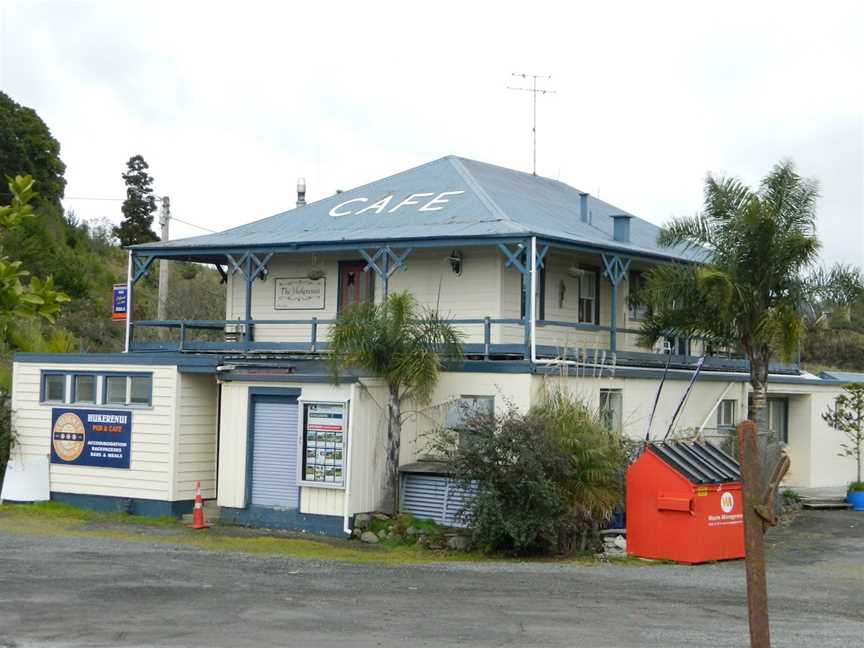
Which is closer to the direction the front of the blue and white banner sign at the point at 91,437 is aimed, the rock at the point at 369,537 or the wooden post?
the wooden post

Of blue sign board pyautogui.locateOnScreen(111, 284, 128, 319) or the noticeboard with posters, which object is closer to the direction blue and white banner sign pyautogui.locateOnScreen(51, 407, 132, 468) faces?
the noticeboard with posters

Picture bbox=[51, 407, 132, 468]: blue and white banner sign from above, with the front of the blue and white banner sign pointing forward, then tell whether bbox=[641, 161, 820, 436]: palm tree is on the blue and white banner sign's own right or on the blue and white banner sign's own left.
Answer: on the blue and white banner sign's own left

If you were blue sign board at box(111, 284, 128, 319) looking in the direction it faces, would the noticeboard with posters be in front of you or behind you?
in front

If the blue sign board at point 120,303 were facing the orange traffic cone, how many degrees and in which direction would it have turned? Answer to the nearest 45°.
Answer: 0° — it already faces it

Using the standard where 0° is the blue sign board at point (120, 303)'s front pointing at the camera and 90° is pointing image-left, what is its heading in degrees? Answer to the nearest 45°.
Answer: approximately 0°

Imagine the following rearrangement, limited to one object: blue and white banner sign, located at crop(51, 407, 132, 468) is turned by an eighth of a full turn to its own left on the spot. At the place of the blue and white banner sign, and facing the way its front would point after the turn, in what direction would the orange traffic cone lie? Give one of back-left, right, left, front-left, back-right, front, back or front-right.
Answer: front

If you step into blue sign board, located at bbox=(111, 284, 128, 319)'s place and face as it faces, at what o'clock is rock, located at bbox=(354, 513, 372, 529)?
The rock is roughly at 11 o'clock from the blue sign board.

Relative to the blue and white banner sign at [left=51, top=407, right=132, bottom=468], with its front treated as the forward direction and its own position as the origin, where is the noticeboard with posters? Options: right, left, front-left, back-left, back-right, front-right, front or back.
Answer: front-left

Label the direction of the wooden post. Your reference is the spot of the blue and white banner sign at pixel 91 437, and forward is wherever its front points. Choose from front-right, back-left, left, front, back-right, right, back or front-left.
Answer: front

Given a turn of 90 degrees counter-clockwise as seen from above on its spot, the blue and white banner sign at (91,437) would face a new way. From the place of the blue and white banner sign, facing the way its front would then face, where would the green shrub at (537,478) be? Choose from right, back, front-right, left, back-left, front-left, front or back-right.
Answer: front-right

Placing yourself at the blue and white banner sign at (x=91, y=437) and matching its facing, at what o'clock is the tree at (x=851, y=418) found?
The tree is roughly at 9 o'clock from the blue and white banner sign.

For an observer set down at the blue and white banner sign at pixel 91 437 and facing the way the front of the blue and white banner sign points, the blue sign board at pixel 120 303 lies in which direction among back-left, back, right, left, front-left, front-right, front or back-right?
back
